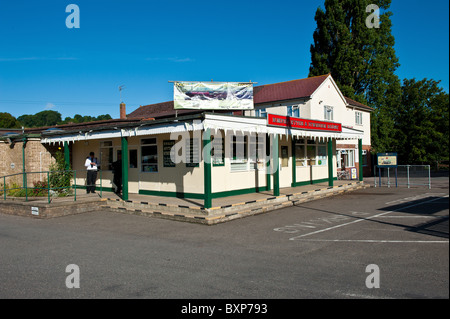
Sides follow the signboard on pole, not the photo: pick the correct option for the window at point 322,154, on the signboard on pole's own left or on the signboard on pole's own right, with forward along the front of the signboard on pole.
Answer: on the signboard on pole's own right

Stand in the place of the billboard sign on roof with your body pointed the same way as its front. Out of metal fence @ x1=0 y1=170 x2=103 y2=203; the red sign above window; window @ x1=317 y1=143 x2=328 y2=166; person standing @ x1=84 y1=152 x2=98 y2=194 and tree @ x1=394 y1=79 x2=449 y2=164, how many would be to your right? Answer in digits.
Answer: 2

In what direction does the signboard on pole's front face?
toward the camera

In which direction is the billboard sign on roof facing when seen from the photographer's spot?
facing the viewer

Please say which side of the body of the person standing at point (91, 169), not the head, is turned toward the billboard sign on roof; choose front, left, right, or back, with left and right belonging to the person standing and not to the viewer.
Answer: left

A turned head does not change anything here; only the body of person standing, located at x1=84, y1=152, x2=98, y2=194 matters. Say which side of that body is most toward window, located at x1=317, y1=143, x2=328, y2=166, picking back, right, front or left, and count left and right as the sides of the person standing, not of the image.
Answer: left

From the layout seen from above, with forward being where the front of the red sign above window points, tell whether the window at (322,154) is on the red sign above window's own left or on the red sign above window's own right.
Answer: on the red sign above window's own left

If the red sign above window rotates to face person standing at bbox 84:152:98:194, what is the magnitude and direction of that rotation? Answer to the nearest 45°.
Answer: approximately 135° to its right

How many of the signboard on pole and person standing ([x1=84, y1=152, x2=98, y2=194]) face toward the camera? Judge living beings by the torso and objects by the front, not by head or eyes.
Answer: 2

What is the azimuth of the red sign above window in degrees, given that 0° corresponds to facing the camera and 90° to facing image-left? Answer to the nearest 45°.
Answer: approximately 315°

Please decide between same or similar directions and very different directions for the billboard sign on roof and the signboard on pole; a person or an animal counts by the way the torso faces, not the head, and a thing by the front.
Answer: same or similar directions

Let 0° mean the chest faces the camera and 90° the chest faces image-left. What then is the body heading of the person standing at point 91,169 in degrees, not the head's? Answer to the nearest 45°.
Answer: approximately 0°

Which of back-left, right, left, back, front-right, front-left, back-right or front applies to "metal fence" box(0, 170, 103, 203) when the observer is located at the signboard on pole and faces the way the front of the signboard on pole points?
front-right
